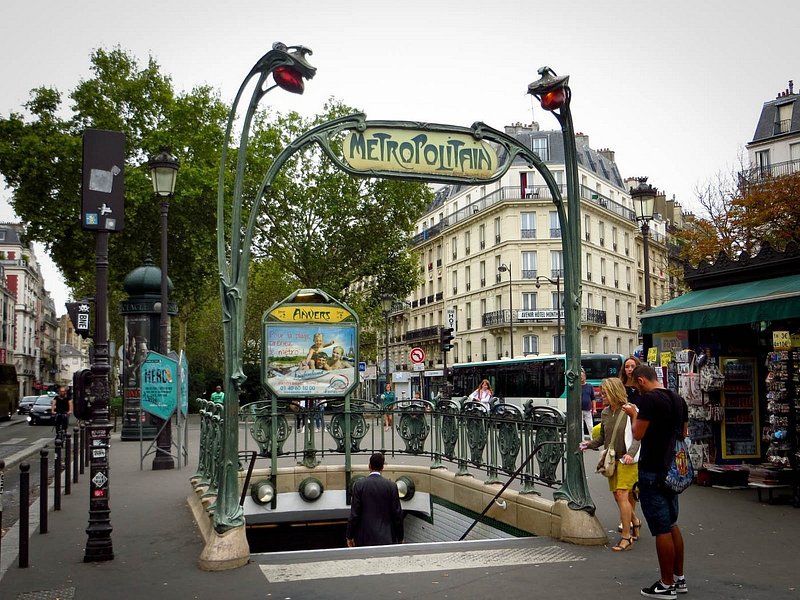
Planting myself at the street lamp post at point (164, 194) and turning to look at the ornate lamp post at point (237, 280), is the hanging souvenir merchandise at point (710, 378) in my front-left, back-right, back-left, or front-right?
front-left

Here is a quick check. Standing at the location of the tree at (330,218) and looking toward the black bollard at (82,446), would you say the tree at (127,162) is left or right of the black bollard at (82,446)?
right

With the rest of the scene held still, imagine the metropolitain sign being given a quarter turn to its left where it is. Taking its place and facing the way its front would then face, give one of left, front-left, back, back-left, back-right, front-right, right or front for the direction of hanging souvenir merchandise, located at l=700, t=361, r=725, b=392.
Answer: front-left

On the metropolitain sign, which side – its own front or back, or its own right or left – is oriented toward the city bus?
back

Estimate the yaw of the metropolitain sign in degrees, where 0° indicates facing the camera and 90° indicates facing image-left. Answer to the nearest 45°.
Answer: approximately 0°

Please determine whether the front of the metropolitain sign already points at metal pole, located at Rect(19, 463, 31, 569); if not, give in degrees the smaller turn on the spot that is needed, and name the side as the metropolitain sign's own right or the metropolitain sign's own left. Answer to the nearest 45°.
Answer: approximately 90° to the metropolitain sign's own right

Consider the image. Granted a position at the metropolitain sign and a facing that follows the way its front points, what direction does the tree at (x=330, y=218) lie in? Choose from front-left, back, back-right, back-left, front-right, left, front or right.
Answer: back

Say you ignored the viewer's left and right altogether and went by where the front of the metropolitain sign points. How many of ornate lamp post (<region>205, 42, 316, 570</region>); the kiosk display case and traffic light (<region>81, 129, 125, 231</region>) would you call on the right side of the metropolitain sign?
2

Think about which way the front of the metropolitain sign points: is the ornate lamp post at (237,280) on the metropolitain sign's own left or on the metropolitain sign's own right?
on the metropolitain sign's own right
